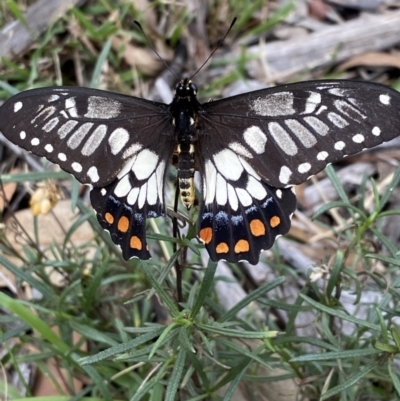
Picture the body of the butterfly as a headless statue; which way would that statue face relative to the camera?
away from the camera

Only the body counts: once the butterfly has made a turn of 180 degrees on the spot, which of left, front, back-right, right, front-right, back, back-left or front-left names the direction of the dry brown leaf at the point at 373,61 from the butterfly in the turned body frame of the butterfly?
back-left

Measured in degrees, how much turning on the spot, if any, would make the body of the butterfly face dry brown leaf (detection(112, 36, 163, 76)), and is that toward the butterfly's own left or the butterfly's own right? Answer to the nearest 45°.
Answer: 0° — it already faces it
